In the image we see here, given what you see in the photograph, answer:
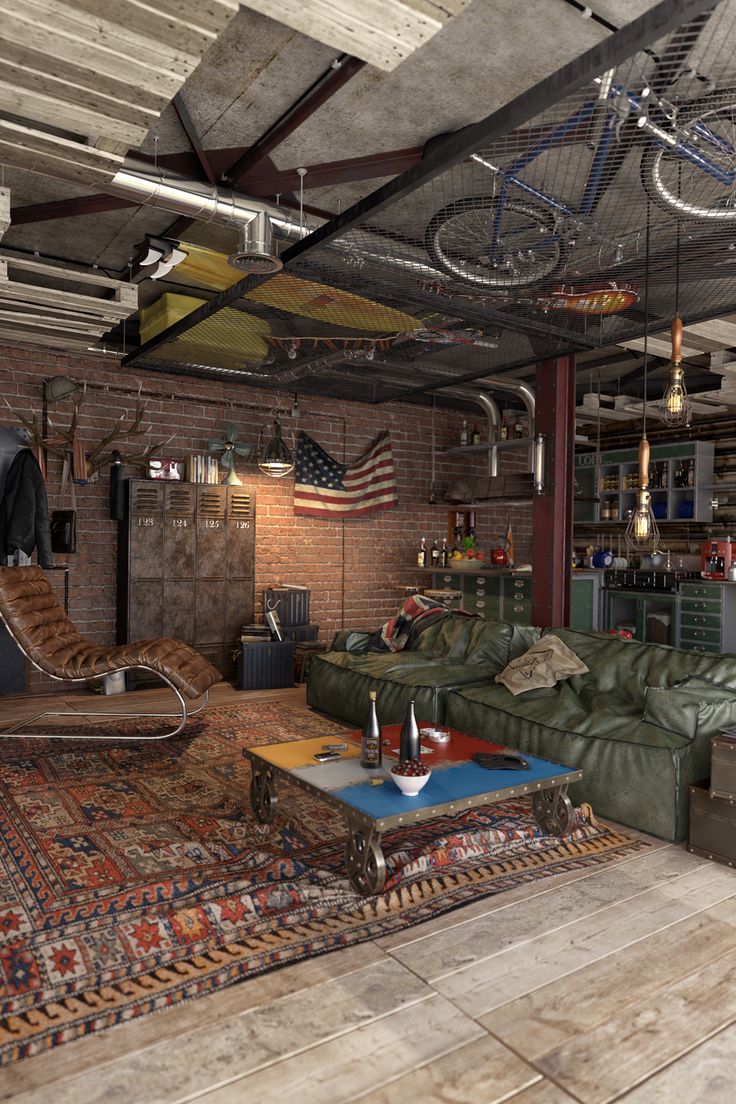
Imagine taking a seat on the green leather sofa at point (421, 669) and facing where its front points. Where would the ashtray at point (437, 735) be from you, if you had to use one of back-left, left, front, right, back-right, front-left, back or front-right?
front-left

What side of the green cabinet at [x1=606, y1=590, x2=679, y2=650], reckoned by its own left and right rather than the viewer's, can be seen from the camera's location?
front

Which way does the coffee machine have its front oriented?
toward the camera

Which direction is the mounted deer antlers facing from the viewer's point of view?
toward the camera

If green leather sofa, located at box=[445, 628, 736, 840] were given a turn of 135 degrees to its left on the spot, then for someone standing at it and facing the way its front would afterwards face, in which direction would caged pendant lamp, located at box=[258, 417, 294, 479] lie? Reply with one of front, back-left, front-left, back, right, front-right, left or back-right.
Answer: back-left

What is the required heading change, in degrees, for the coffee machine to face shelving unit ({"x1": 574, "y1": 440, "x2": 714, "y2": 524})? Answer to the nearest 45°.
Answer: approximately 135° to its right

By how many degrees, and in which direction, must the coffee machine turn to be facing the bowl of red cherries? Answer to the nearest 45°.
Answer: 0° — it already faces it

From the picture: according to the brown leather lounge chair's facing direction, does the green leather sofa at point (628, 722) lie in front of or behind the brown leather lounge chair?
in front

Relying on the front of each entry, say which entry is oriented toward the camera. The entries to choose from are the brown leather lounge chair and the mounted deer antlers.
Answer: the mounted deer antlers

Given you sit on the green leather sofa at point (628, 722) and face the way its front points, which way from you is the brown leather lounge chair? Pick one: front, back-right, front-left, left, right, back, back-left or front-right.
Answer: front-right

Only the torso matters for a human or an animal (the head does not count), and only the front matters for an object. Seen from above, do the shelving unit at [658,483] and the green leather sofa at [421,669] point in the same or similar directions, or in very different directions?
same or similar directions

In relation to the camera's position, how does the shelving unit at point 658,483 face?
facing the viewer and to the left of the viewer

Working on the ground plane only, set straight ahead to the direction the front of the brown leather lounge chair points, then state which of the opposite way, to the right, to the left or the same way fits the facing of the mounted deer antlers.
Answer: to the right

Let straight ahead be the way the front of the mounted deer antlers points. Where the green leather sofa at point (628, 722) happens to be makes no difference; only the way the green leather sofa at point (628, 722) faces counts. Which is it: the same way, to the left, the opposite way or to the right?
to the right

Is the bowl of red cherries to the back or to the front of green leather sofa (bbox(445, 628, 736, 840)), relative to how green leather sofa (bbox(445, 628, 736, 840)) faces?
to the front
